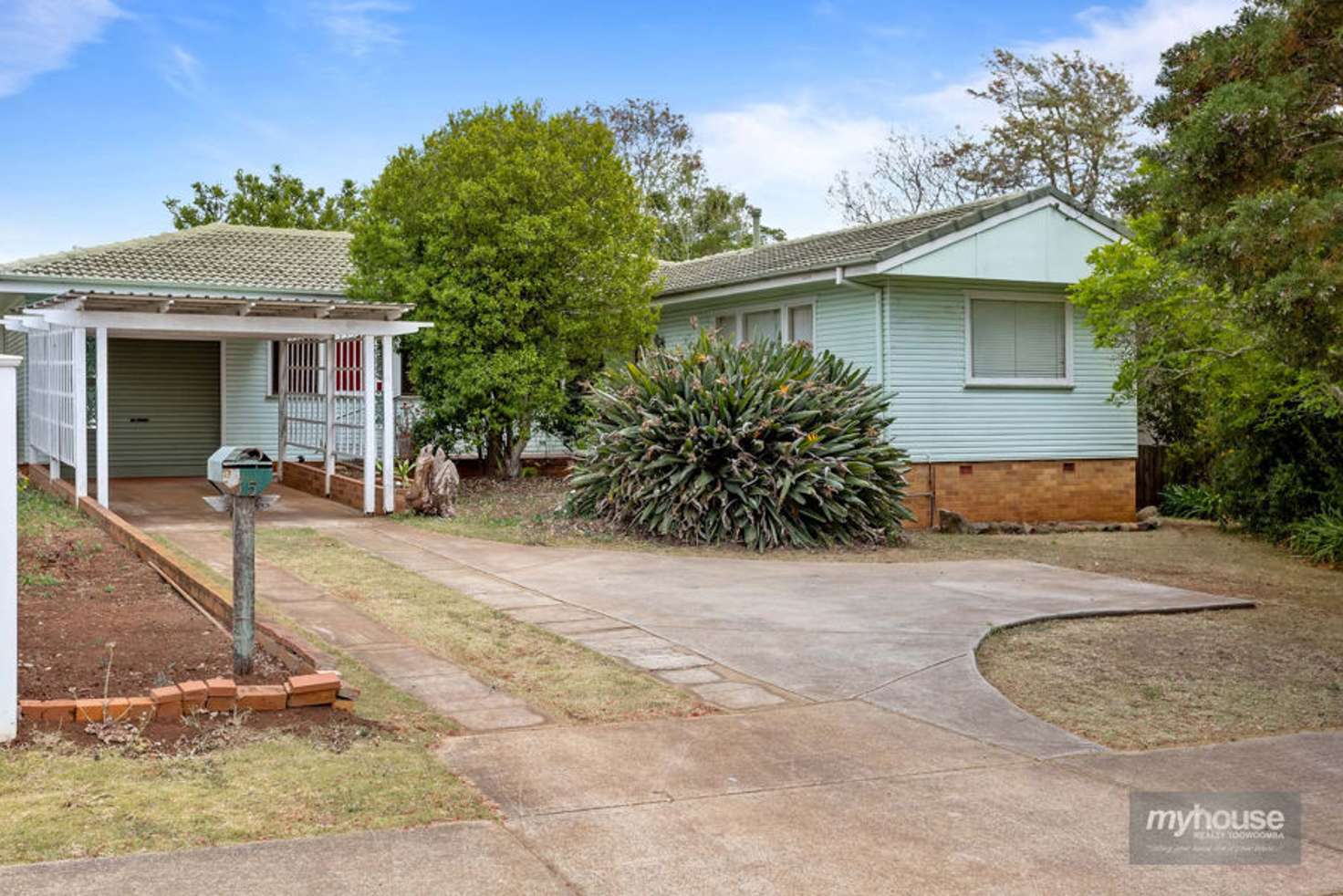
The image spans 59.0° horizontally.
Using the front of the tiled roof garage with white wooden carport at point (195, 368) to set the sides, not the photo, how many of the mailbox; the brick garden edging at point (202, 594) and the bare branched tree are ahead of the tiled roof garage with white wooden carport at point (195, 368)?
2

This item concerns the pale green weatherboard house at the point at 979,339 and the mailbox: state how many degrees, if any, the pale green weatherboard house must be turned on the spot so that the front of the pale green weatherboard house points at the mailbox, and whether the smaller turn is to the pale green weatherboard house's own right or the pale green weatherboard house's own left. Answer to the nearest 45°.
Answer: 0° — it already faces it

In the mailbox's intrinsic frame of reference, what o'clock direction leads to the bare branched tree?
The bare branched tree is roughly at 7 o'clock from the mailbox.

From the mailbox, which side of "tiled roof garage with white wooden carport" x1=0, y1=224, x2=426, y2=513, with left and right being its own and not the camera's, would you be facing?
front

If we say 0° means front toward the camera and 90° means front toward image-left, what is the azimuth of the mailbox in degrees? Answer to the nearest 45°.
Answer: approximately 0°

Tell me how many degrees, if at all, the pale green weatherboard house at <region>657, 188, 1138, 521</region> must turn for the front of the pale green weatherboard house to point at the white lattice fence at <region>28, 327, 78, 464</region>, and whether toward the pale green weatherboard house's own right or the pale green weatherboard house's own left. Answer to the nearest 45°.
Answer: approximately 90° to the pale green weatherboard house's own right

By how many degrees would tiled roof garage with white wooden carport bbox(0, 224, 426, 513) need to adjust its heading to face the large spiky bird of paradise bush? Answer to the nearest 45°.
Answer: approximately 45° to its left

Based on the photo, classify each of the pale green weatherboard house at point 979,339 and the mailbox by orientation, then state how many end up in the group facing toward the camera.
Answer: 2

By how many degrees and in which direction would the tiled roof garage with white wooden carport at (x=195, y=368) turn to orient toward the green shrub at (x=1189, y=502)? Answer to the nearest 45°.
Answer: approximately 90° to its left

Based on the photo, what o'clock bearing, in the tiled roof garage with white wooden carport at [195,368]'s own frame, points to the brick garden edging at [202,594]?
The brick garden edging is roughly at 12 o'clock from the tiled roof garage with white wooden carport.

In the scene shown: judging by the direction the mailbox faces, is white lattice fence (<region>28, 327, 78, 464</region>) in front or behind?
behind

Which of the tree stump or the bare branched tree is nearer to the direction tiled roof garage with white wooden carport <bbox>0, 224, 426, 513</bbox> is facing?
the tree stump

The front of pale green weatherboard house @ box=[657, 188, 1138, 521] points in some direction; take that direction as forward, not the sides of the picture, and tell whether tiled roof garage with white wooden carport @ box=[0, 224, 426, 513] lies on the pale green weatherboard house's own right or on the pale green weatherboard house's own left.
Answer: on the pale green weatherboard house's own right
